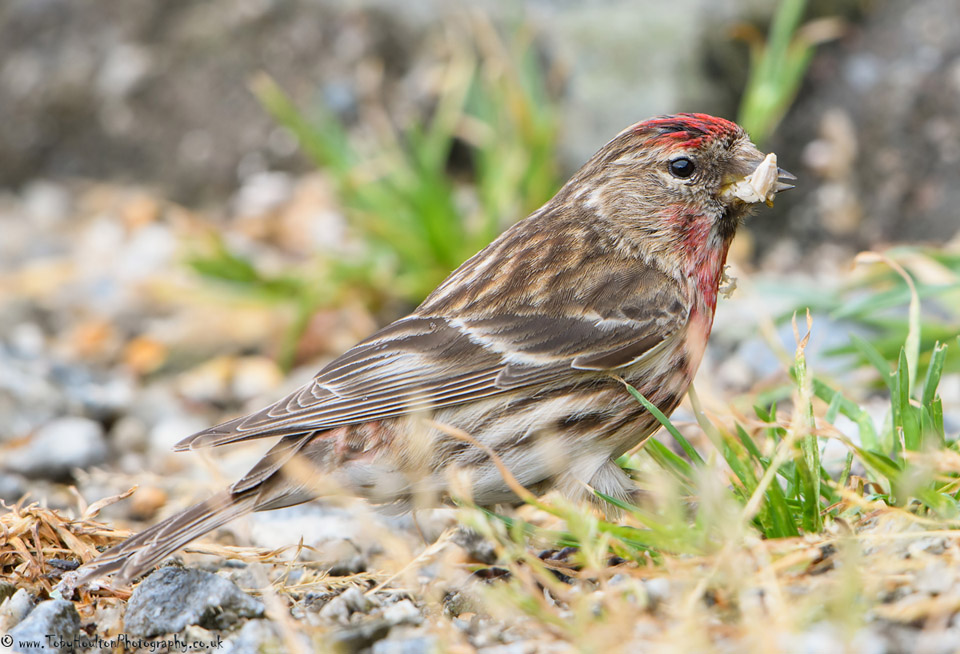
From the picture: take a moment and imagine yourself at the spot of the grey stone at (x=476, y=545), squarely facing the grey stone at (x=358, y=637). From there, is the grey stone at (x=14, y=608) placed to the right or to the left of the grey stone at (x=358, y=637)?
right

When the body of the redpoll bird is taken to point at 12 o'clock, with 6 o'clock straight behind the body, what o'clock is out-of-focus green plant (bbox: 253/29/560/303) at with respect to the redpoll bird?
The out-of-focus green plant is roughly at 9 o'clock from the redpoll bird.

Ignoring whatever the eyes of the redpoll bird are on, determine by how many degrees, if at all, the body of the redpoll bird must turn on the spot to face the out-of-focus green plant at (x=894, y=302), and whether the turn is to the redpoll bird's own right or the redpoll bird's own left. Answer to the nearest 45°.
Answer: approximately 45° to the redpoll bird's own left

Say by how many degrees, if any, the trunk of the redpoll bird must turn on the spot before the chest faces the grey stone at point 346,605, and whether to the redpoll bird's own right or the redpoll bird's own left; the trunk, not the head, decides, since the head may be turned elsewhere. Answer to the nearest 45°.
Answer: approximately 135° to the redpoll bird's own right

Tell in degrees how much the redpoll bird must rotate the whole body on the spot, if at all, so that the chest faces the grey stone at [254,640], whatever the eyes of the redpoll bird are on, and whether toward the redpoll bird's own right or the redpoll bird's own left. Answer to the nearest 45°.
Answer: approximately 135° to the redpoll bird's own right

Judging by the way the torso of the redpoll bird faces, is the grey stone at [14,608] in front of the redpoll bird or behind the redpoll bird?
behind

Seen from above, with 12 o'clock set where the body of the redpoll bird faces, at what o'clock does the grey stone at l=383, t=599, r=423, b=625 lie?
The grey stone is roughly at 4 o'clock from the redpoll bird.

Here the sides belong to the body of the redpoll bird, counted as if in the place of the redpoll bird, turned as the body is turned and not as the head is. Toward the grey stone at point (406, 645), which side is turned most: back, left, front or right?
right

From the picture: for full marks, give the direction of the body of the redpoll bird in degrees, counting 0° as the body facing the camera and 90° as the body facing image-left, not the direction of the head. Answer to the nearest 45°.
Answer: approximately 270°

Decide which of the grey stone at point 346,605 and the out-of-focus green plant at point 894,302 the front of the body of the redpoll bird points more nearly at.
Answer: the out-of-focus green plant
